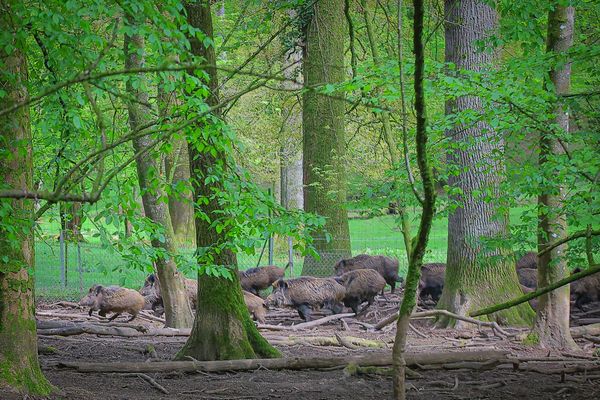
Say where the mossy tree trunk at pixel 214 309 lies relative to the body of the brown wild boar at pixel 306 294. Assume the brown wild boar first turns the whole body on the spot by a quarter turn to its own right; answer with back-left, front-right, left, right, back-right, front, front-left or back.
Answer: back

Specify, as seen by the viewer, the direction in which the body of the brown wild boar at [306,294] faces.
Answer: to the viewer's left

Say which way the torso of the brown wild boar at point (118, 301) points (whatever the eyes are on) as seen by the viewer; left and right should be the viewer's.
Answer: facing to the left of the viewer

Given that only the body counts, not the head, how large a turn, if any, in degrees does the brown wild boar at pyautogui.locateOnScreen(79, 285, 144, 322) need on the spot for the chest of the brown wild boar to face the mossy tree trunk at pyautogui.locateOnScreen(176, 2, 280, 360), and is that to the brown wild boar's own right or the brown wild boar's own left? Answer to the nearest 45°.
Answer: approximately 90° to the brown wild boar's own left

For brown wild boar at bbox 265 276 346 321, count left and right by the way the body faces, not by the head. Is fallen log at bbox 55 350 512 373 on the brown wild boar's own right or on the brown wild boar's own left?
on the brown wild boar's own left

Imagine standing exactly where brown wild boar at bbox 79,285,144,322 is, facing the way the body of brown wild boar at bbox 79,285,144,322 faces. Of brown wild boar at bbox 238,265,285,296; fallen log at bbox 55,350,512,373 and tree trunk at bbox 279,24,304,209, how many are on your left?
1

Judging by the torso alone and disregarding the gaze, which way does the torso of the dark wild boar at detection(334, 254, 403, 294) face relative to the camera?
to the viewer's left

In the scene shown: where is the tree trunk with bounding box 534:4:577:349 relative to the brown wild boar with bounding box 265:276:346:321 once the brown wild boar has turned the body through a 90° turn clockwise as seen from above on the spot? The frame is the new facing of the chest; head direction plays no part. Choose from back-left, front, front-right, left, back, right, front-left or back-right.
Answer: back-right

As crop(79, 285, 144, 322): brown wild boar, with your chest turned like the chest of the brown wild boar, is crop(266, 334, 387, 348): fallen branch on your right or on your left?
on your left

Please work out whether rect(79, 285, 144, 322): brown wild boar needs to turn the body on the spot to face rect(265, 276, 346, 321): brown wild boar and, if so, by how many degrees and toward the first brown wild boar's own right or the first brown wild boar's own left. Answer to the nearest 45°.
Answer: approximately 180°

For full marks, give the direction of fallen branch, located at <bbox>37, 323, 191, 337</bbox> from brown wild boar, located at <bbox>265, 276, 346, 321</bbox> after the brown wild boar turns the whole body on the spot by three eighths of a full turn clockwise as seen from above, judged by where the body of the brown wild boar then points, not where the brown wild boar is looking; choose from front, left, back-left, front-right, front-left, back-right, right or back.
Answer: back

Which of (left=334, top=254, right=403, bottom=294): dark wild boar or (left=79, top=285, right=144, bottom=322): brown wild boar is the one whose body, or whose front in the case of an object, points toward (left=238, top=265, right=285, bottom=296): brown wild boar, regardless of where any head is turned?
the dark wild boar

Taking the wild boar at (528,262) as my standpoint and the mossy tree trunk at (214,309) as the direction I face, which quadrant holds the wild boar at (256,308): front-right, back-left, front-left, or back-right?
front-right

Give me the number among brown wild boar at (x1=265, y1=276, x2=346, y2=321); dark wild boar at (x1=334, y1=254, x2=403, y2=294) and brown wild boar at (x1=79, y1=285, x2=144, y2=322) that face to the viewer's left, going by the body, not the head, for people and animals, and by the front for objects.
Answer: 3
